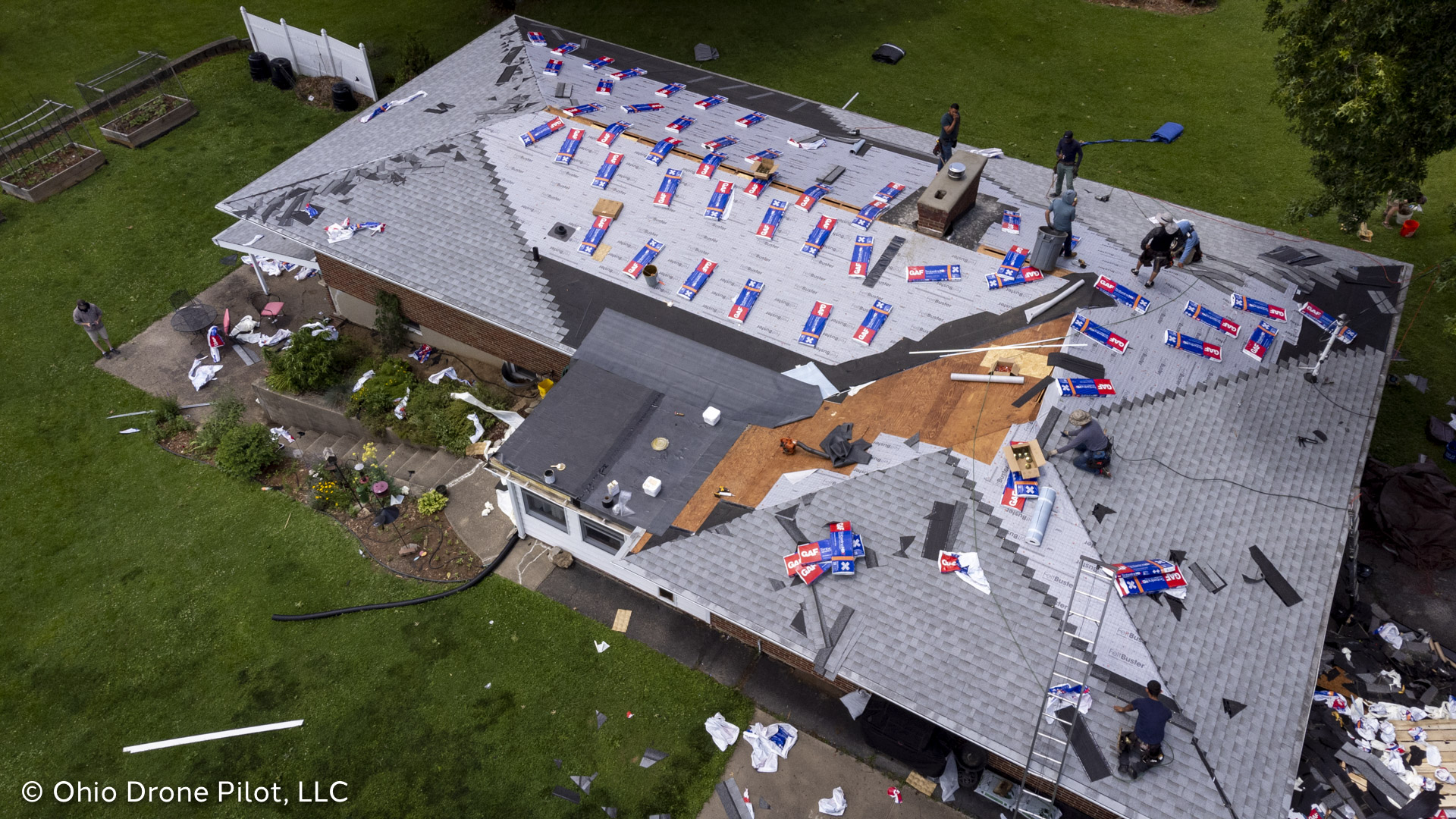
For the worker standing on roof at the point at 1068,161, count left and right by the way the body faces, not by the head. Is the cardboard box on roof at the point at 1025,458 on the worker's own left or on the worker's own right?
on the worker's own left

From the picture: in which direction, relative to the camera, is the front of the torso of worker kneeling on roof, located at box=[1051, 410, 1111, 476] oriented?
to the viewer's left

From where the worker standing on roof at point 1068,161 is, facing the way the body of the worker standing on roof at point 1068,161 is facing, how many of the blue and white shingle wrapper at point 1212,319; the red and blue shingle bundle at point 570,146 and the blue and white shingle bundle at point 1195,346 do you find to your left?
2

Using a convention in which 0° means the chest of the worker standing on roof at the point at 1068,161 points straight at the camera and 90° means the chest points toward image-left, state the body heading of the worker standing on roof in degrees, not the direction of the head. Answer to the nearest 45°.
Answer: approximately 45°

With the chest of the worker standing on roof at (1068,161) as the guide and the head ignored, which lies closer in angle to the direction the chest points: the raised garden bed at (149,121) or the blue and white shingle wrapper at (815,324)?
the blue and white shingle wrapper

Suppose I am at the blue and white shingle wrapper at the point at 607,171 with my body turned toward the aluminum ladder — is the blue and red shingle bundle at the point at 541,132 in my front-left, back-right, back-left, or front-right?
back-right

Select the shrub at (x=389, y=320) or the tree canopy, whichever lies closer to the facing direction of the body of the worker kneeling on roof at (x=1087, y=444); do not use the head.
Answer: the shrub

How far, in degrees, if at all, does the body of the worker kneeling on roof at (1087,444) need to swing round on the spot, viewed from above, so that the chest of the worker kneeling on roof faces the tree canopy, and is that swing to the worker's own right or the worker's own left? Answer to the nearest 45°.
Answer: approximately 90° to the worker's own right

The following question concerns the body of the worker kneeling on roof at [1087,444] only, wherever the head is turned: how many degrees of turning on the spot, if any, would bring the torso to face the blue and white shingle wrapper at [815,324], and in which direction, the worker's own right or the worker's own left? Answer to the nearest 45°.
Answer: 0° — they already face it

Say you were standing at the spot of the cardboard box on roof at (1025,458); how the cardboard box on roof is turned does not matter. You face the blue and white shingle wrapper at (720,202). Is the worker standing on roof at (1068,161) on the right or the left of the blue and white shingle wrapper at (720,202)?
right

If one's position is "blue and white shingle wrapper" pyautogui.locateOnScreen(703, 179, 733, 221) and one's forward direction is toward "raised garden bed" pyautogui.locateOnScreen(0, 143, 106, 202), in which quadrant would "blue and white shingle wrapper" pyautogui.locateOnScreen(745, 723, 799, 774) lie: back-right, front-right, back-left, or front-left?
back-left
